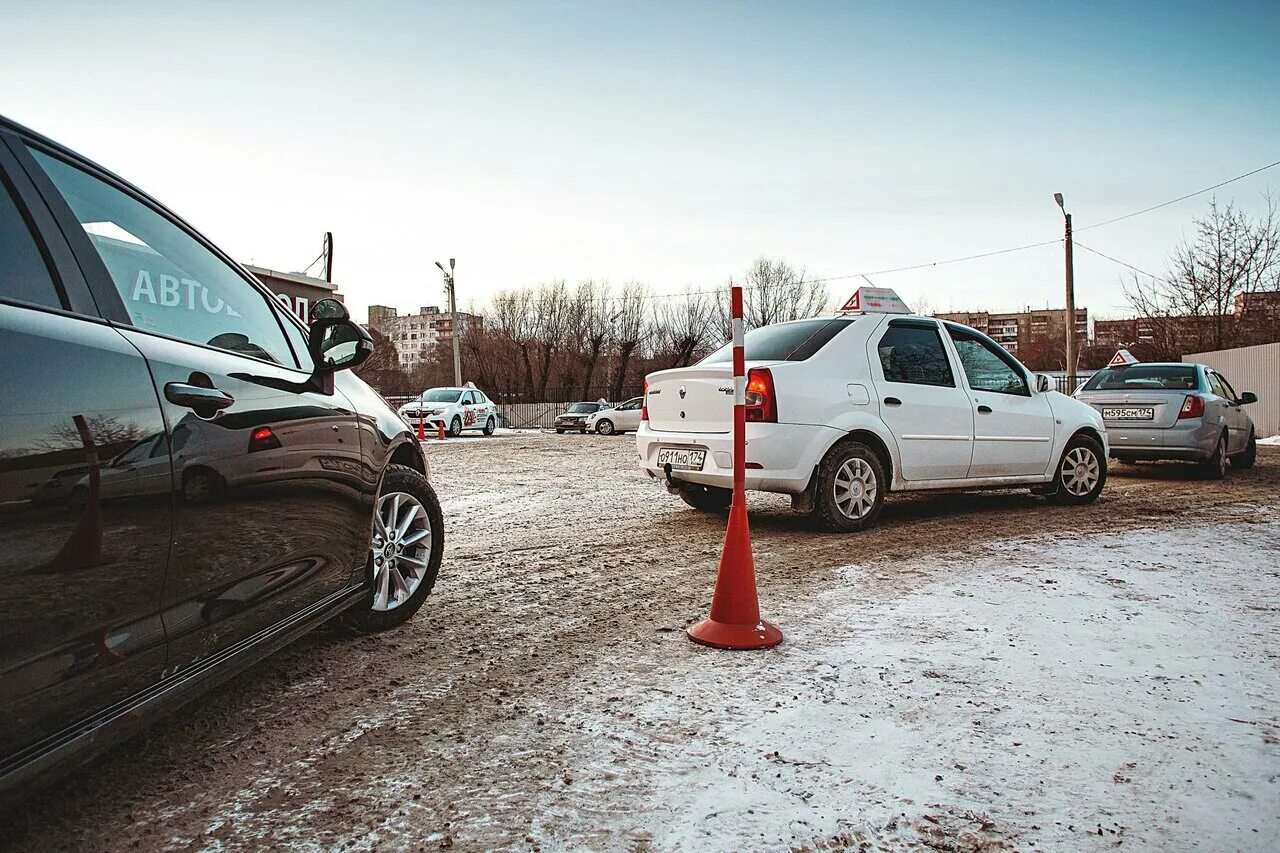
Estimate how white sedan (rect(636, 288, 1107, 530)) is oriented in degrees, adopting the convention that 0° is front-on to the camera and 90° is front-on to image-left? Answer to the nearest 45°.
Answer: approximately 225°

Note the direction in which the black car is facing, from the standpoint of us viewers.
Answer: facing away from the viewer and to the right of the viewer

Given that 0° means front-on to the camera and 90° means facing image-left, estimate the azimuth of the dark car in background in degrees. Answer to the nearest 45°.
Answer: approximately 45°

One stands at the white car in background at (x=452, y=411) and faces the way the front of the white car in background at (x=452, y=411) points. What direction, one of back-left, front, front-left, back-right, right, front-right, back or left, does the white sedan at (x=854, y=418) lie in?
front-left

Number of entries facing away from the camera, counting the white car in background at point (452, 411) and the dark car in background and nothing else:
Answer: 0

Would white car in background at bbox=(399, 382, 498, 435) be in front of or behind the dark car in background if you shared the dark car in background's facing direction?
in front

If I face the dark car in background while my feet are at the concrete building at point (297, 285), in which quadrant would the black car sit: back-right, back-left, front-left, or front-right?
back-right

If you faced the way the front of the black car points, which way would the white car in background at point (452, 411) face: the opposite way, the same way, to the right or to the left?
the opposite way

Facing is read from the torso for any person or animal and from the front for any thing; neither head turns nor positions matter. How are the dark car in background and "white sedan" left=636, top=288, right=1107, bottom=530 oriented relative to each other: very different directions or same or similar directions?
very different directions

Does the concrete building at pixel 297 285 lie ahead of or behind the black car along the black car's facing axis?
ahead

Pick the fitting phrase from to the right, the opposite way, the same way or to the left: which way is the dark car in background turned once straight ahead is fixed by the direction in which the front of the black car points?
the opposite way

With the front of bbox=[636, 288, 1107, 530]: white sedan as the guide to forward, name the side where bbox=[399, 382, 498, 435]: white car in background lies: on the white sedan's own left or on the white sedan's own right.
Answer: on the white sedan's own left
